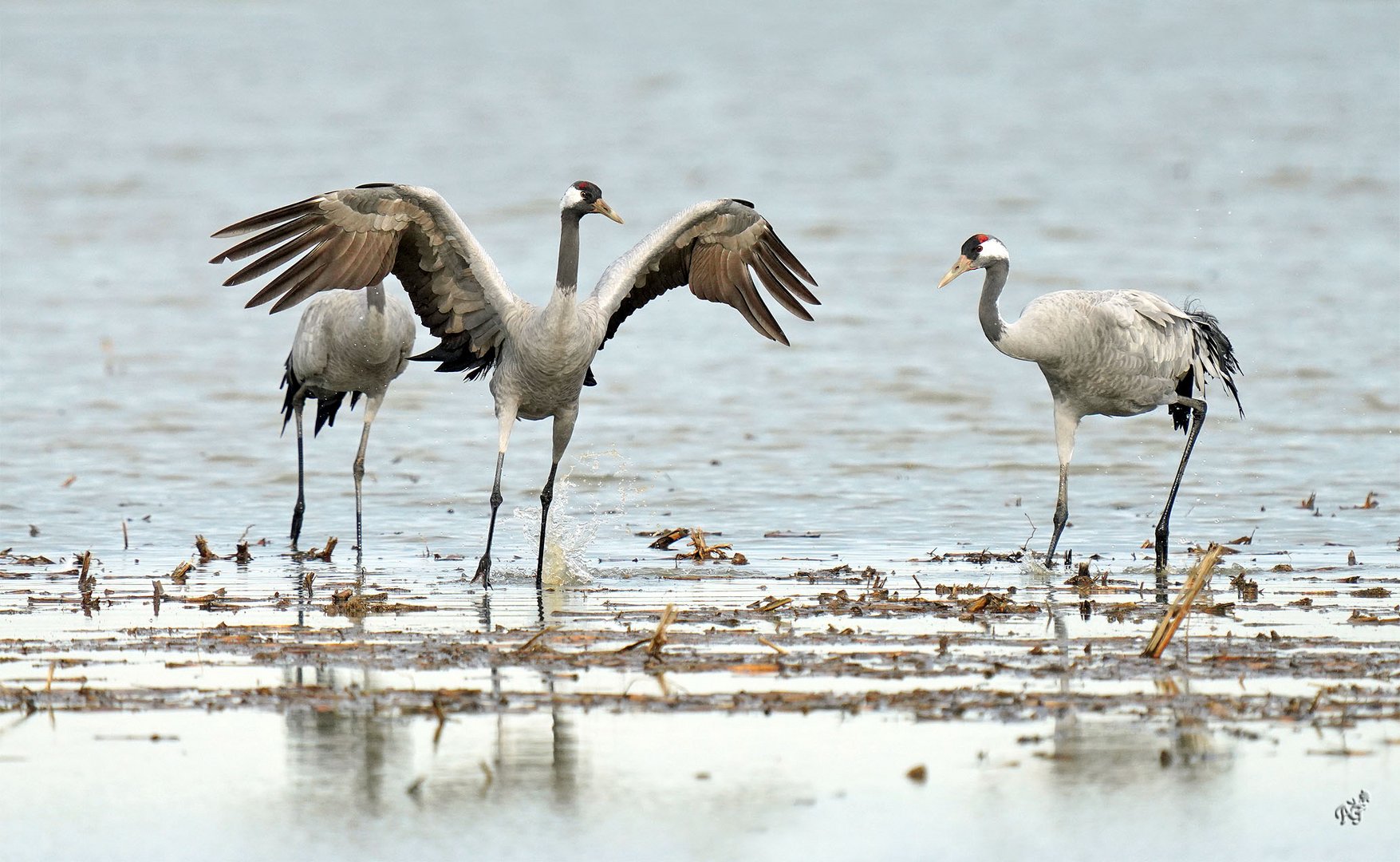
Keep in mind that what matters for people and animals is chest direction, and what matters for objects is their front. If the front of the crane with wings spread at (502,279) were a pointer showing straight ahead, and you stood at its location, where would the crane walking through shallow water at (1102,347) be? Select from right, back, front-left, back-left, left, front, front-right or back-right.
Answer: left

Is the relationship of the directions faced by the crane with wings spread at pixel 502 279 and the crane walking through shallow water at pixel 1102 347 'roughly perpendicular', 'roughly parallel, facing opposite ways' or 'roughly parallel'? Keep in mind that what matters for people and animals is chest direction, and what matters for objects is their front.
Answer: roughly perpendicular

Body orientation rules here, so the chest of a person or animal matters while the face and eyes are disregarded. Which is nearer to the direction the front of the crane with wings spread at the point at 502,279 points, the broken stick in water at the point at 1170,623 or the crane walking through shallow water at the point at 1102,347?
the broken stick in water

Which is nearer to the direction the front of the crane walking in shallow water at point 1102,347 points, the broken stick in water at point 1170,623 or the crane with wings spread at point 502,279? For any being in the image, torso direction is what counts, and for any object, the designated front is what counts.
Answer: the crane with wings spread

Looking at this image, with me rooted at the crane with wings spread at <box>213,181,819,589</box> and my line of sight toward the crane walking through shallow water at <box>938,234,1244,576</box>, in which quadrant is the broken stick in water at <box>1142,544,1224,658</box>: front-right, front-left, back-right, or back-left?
front-right

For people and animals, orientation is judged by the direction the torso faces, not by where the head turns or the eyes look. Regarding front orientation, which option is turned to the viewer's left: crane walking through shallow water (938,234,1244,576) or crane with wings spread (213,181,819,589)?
crane walking through shallow water (938,234,1244,576)

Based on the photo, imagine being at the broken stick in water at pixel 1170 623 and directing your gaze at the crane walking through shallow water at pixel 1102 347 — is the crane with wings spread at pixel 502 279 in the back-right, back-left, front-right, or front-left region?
front-left

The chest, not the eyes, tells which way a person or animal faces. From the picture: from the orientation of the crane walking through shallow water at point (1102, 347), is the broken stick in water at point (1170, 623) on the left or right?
on its left

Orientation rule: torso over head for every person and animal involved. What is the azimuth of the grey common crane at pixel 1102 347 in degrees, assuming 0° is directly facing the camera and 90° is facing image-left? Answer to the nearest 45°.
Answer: approximately 90°

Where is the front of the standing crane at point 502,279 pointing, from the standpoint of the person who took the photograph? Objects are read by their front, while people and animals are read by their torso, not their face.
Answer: facing the viewer

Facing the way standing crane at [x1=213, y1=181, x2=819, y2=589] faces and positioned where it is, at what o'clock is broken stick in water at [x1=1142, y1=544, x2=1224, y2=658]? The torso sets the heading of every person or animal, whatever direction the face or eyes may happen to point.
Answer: The broken stick in water is roughly at 11 o'clock from the standing crane.

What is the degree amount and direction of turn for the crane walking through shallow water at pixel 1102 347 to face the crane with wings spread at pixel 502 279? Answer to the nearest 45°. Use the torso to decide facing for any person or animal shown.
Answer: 0° — it already faces it

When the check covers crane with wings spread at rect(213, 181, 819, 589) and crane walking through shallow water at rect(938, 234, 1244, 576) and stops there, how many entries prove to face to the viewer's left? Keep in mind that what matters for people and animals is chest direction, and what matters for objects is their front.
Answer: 1
